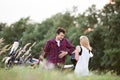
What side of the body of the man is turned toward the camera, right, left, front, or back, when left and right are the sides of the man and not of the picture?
front

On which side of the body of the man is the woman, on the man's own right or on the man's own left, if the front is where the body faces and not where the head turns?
on the man's own left
